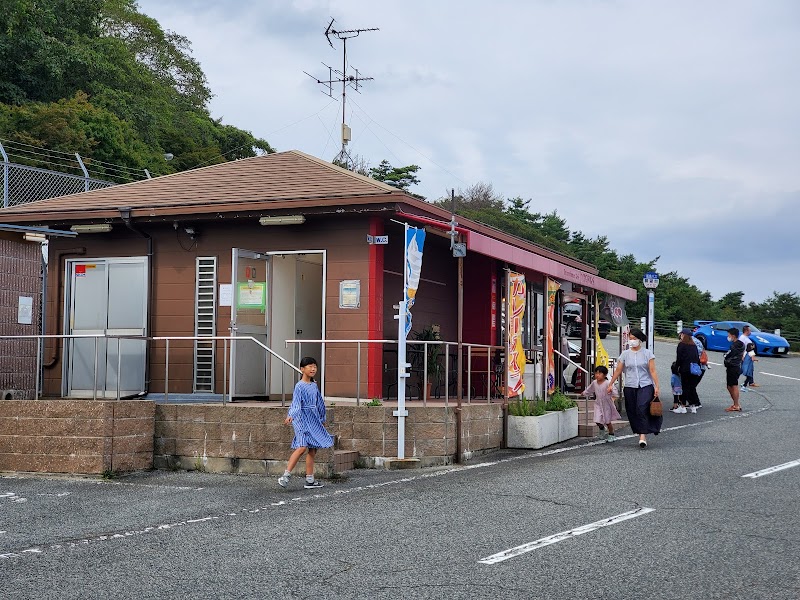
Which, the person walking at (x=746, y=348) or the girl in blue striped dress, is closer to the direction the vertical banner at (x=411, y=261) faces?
the girl in blue striped dress

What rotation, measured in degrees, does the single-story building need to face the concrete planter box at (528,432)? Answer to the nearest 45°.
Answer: approximately 45° to its left

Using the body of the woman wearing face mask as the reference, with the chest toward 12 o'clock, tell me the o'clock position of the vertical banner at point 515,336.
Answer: The vertical banner is roughly at 4 o'clock from the woman wearing face mask.

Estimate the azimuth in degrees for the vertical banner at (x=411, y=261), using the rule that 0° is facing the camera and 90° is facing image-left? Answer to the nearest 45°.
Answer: approximately 0°

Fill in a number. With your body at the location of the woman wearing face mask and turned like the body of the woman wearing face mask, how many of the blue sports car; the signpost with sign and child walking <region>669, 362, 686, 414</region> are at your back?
3

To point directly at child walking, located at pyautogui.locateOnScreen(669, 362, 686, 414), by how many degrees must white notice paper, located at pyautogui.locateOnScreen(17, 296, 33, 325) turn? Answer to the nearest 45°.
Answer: approximately 90° to its left

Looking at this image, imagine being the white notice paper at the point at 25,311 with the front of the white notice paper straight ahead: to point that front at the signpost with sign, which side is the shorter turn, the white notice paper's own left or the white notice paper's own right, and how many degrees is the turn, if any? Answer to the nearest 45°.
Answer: approximately 90° to the white notice paper's own left
